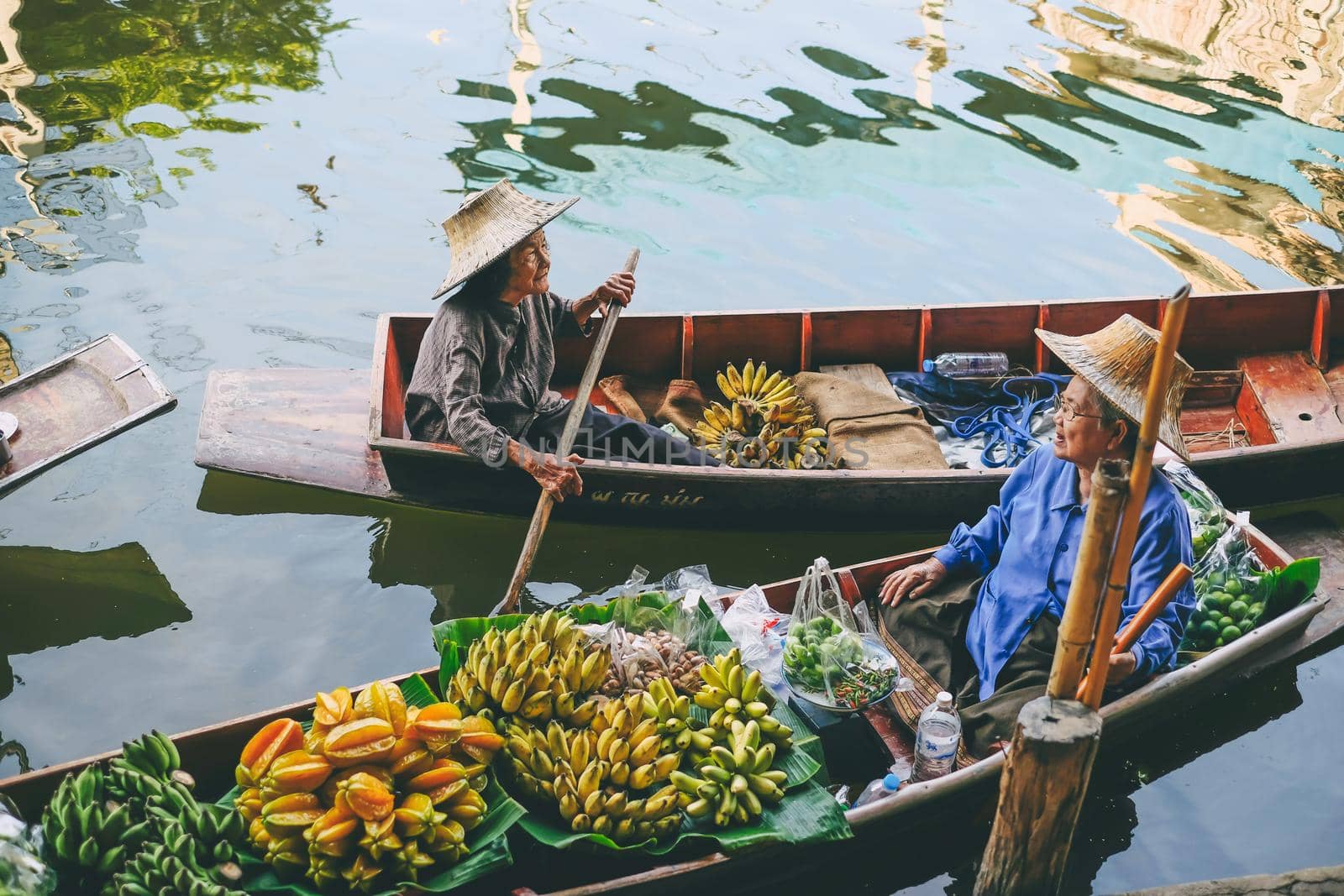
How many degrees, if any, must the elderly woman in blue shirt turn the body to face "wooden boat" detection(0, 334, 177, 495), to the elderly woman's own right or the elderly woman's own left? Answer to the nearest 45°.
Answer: approximately 45° to the elderly woman's own right

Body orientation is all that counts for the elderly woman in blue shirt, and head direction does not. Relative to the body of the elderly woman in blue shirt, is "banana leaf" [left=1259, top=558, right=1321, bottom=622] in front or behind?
behind

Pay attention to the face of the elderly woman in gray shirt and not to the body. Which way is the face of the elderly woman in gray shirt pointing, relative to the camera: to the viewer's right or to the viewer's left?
to the viewer's right

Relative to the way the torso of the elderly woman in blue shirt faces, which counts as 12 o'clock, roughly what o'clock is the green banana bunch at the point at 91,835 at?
The green banana bunch is roughly at 12 o'clock from the elderly woman in blue shirt.

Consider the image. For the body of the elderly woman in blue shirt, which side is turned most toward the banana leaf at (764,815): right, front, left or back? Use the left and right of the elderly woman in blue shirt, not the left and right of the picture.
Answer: front

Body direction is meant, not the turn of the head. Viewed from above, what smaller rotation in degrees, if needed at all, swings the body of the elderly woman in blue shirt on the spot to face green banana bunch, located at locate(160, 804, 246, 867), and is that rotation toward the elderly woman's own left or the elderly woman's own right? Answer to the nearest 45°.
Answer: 0° — they already face it

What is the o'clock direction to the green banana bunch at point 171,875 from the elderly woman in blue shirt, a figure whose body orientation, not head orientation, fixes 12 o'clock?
The green banana bunch is roughly at 12 o'clock from the elderly woman in blue shirt.

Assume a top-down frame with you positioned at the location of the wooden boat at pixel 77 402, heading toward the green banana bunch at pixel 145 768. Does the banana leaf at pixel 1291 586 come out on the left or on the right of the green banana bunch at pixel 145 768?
left

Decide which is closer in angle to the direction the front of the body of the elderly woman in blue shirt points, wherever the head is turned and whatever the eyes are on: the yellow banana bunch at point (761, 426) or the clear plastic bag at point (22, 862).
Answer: the clear plastic bag

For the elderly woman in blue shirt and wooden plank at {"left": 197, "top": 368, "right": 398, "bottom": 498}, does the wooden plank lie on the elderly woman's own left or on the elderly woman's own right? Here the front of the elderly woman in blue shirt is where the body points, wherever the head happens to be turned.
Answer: on the elderly woman's own right

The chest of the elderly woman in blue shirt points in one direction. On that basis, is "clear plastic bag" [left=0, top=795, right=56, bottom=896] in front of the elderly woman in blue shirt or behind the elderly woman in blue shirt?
in front

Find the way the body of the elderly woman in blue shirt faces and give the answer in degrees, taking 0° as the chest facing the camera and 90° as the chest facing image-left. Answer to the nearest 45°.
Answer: approximately 45°

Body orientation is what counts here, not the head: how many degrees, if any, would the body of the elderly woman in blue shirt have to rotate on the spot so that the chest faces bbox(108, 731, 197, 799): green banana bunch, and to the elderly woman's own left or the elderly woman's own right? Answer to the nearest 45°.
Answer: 0° — they already face it

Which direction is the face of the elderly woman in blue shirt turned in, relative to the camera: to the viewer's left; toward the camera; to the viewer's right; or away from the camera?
to the viewer's left
